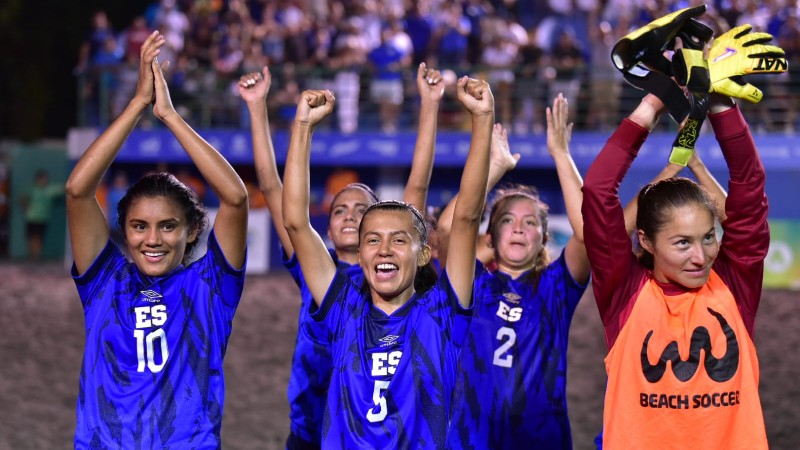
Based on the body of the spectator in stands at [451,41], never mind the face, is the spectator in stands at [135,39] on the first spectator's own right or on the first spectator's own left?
on the first spectator's own right

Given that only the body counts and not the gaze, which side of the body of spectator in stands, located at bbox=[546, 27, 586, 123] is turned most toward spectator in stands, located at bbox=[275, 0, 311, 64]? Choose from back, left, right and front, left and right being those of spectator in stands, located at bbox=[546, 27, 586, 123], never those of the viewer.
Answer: right

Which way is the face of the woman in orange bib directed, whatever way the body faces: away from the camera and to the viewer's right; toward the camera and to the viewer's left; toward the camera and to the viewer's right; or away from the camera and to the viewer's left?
toward the camera and to the viewer's right

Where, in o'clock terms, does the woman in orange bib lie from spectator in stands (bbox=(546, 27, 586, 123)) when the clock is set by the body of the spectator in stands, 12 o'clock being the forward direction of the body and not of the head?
The woman in orange bib is roughly at 12 o'clock from the spectator in stands.

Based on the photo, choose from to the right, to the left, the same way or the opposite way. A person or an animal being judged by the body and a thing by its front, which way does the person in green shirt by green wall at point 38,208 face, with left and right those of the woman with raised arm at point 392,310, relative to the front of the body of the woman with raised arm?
the same way

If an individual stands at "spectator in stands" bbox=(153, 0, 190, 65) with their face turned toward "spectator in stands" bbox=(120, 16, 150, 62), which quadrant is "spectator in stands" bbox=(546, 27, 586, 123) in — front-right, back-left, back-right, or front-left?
back-left

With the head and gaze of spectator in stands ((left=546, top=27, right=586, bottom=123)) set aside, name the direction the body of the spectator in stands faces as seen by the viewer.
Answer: toward the camera

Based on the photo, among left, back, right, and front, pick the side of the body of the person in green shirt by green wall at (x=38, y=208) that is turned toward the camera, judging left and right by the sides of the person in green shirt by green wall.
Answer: front

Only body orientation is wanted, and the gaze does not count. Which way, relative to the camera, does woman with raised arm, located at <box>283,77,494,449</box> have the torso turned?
toward the camera

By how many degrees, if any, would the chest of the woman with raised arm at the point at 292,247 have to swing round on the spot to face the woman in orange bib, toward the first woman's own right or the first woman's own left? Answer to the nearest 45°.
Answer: approximately 45° to the first woman's own left

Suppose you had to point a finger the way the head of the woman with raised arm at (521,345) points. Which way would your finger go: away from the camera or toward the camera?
toward the camera

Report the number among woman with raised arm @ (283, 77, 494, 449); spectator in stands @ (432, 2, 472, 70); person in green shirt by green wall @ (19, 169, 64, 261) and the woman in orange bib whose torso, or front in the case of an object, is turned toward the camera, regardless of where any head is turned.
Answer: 4

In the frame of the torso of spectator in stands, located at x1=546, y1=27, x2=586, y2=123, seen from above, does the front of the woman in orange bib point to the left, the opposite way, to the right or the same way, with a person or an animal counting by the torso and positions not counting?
the same way

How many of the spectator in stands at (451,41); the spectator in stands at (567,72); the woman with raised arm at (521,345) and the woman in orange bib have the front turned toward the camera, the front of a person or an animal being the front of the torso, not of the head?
4

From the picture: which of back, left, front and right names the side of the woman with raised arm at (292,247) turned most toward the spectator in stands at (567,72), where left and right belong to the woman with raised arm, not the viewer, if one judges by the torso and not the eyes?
back

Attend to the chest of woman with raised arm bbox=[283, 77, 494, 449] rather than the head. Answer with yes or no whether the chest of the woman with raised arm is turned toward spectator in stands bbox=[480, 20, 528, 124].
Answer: no

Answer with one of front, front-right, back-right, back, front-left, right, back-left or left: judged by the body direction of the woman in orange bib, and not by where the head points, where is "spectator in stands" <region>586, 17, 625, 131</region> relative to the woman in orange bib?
back

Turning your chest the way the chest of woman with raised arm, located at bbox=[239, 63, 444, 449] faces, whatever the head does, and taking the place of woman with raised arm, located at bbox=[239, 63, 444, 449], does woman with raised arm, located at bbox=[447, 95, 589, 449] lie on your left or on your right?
on your left

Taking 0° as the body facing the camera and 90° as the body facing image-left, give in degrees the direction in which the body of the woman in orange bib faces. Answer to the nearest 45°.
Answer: approximately 0°

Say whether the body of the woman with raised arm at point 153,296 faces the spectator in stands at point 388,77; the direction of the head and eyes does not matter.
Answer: no
